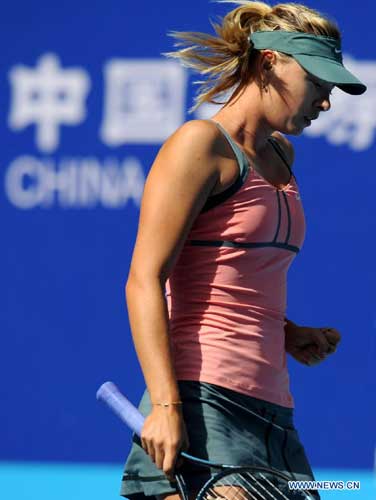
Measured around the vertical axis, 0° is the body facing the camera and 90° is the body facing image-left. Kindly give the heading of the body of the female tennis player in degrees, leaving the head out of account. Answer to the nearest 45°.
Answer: approximately 315°
